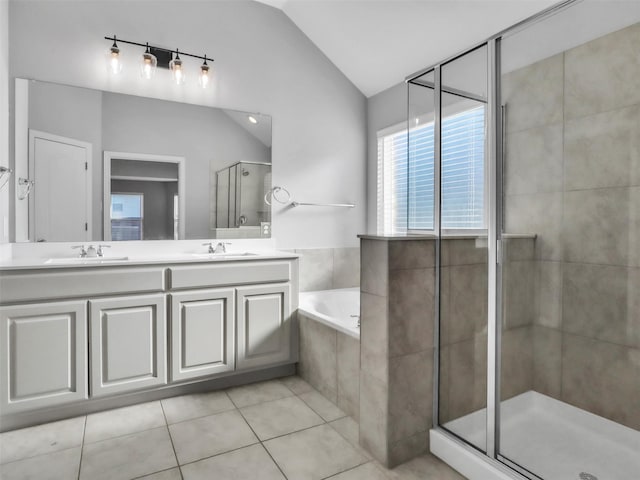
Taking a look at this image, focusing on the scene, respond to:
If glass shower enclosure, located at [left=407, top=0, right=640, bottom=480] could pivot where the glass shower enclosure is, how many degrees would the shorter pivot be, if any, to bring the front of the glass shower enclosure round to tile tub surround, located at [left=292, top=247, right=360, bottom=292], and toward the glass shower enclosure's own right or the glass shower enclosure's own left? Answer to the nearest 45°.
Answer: approximately 90° to the glass shower enclosure's own right

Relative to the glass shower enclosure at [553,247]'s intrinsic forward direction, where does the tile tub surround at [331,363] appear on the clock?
The tile tub surround is roughly at 2 o'clock from the glass shower enclosure.

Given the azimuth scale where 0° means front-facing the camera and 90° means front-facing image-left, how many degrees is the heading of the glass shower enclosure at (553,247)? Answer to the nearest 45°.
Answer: approximately 45°

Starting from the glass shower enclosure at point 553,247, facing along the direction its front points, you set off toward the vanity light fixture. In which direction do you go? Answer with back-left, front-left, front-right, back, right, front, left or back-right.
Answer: front-right

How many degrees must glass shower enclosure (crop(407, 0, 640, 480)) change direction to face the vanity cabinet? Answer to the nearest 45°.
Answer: approximately 45° to its right

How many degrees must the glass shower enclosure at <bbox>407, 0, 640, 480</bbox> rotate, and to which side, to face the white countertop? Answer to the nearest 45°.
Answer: approximately 45° to its right

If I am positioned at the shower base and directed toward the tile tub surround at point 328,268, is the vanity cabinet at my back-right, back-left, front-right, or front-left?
front-left

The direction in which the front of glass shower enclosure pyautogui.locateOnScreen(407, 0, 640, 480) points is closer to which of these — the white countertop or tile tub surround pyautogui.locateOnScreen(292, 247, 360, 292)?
the white countertop

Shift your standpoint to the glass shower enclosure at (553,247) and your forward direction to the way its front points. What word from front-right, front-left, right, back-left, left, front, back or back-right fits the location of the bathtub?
right
